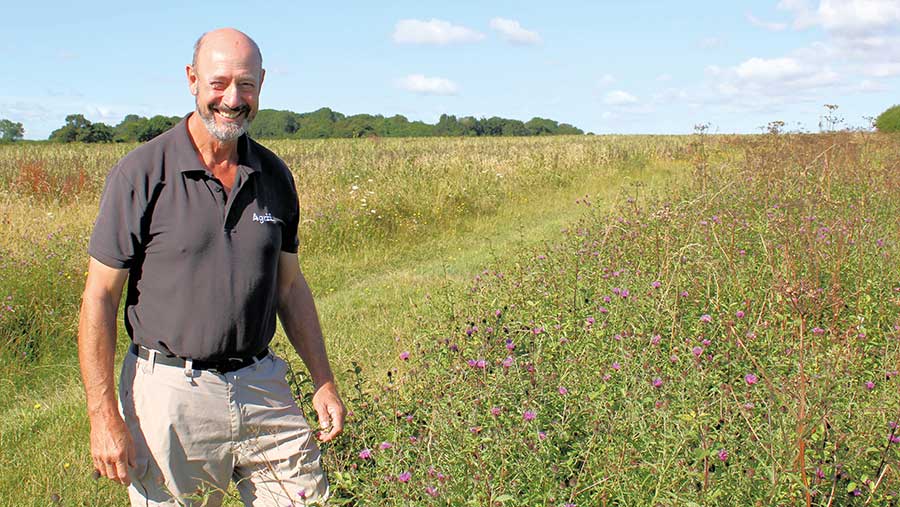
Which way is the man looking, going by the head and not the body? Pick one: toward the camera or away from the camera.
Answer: toward the camera

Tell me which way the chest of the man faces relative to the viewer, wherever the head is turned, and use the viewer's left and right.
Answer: facing the viewer and to the right of the viewer
